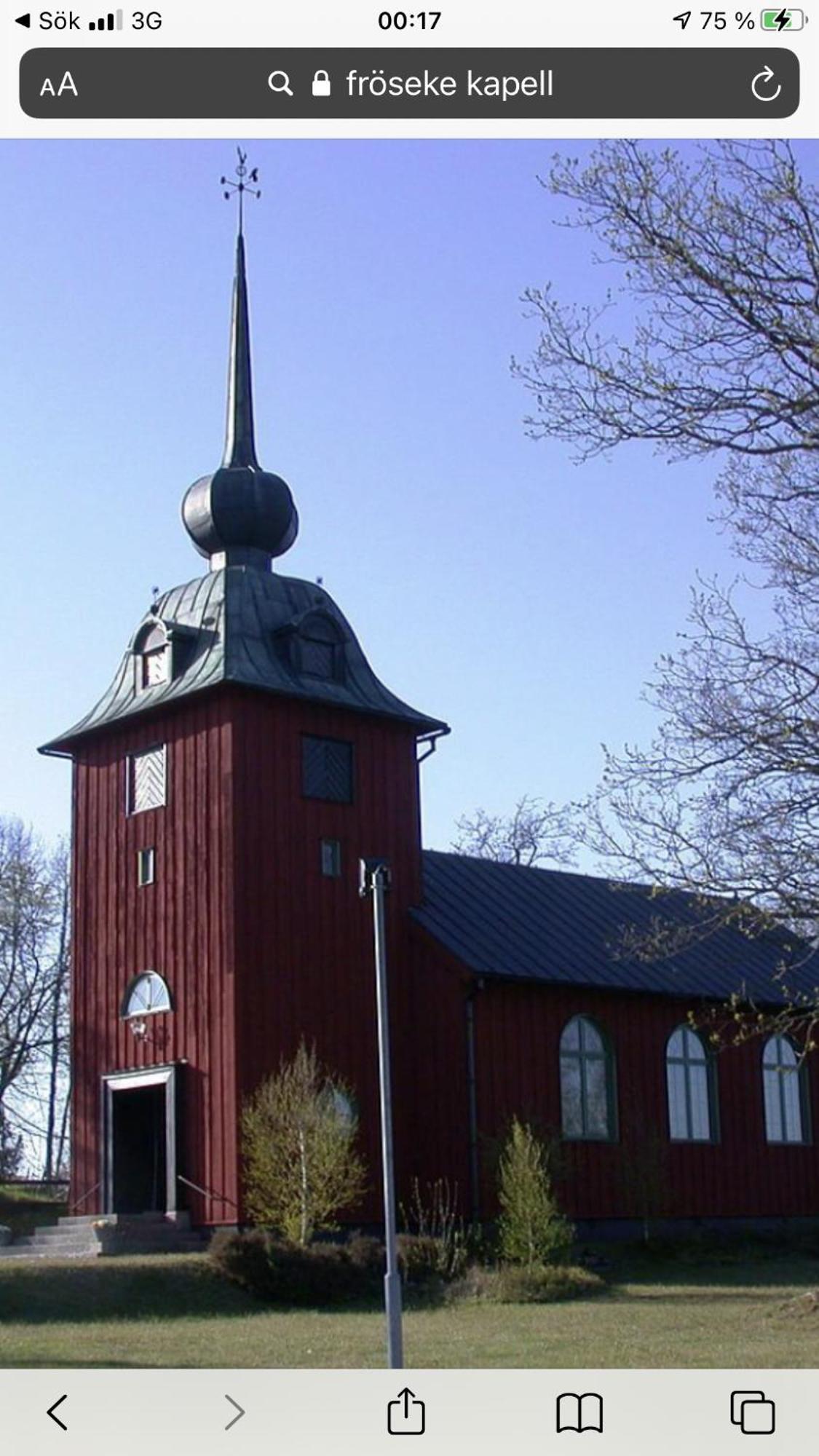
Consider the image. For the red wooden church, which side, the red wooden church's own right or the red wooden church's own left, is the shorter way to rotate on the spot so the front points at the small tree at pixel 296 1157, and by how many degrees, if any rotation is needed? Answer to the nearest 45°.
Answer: approximately 45° to the red wooden church's own left

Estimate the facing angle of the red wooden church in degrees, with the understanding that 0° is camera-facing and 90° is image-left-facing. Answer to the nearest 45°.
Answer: approximately 45°

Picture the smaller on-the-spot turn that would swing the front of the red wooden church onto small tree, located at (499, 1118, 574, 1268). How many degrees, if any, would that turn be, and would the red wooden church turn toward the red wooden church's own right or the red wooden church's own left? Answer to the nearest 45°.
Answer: approximately 90° to the red wooden church's own left

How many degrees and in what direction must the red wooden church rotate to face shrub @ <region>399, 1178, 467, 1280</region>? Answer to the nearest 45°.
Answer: approximately 90° to its left

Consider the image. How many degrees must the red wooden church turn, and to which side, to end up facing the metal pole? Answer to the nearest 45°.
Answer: approximately 45° to its left
